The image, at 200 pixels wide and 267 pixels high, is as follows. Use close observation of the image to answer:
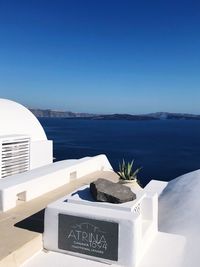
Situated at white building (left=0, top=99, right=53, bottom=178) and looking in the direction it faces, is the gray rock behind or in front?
in front

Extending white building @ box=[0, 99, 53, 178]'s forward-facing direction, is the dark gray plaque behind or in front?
in front

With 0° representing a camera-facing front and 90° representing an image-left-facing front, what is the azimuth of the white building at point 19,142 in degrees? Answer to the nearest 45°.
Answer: approximately 315°
